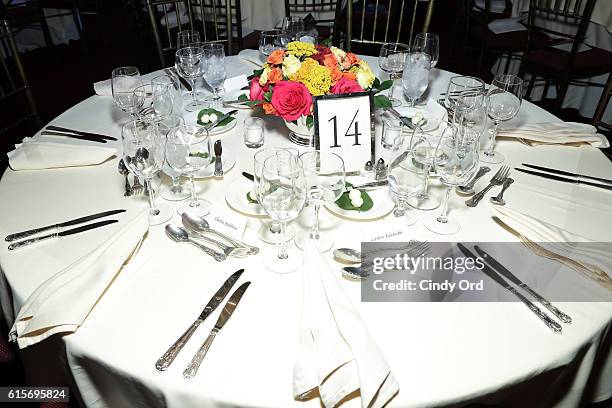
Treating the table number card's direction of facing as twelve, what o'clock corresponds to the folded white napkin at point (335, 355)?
The folded white napkin is roughly at 12 o'clock from the table number card.

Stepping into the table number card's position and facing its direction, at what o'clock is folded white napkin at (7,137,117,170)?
The folded white napkin is roughly at 3 o'clock from the table number card.

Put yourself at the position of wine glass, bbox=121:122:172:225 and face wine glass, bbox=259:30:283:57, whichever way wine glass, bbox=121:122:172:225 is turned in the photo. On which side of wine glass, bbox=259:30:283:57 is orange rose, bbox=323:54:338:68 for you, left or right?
right

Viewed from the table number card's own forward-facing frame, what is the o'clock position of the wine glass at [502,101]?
The wine glass is roughly at 8 o'clock from the table number card.

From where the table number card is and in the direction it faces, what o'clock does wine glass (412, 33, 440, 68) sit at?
The wine glass is roughly at 7 o'clock from the table number card.

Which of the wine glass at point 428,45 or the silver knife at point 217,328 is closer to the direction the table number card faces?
the silver knife

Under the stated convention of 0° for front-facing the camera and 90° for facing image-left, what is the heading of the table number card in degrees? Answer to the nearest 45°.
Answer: approximately 0°

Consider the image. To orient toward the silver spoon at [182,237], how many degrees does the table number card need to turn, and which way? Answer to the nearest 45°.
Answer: approximately 45° to its right
